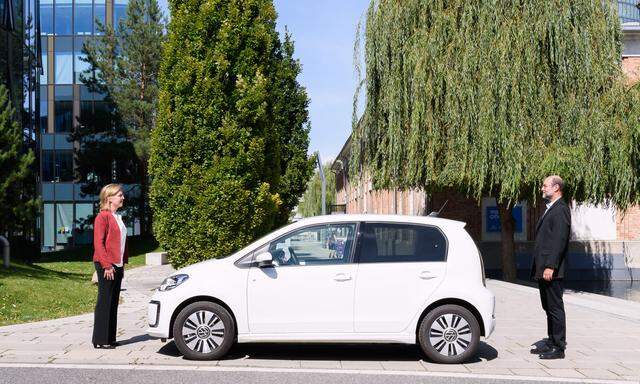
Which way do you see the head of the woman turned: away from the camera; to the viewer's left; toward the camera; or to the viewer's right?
to the viewer's right

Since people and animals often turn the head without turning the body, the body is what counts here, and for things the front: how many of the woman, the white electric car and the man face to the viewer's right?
1

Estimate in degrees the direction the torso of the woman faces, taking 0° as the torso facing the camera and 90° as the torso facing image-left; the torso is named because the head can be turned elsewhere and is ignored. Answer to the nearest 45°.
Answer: approximately 270°

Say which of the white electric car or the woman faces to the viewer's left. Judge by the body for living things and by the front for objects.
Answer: the white electric car

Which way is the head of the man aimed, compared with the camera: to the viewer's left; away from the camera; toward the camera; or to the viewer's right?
to the viewer's left

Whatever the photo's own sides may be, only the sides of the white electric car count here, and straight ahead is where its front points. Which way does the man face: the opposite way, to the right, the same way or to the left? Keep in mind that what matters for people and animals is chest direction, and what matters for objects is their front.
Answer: the same way

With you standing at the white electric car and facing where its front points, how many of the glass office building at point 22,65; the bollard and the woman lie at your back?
0

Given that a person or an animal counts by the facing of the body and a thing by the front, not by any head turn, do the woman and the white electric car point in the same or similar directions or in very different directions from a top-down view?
very different directions

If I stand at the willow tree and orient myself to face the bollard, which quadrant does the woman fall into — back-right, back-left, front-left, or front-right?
front-left

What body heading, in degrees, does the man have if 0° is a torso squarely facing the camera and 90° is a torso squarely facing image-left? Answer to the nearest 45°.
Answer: approximately 90°

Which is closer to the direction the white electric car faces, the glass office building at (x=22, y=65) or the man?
the glass office building

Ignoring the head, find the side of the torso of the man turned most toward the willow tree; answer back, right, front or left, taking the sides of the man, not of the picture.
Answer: right

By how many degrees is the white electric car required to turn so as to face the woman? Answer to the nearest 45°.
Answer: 0° — it already faces them

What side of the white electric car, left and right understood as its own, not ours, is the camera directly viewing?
left

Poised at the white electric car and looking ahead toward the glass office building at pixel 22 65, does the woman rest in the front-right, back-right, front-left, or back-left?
front-left

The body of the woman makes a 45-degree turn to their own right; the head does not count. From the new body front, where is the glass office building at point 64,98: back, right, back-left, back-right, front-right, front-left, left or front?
back-left

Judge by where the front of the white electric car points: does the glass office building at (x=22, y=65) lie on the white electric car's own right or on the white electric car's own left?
on the white electric car's own right
